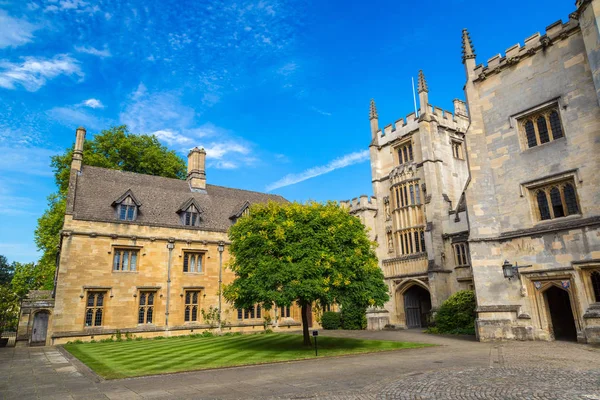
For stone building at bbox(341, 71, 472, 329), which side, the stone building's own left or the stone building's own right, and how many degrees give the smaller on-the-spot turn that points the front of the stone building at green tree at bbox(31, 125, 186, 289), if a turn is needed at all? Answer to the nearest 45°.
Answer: approximately 45° to the stone building's own right

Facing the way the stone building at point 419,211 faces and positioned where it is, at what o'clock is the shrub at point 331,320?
The shrub is roughly at 2 o'clock from the stone building.

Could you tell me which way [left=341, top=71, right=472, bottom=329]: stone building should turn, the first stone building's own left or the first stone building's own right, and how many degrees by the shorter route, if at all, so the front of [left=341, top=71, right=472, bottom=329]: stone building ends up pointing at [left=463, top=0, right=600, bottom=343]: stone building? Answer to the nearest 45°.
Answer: approximately 90° to the first stone building's own left

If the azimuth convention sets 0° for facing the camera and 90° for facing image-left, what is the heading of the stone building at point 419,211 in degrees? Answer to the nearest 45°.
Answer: approximately 45°

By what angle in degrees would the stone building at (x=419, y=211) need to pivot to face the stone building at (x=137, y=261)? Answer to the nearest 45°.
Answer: approximately 45° to its right
